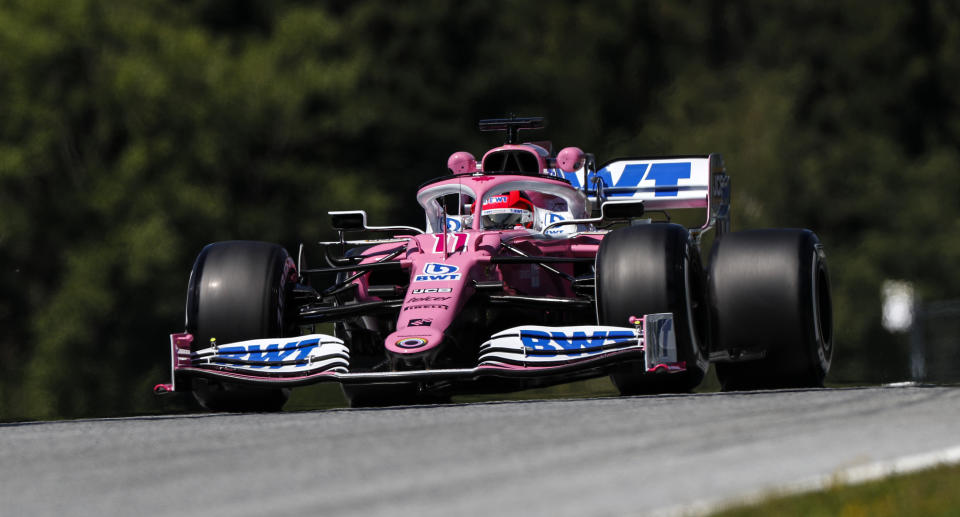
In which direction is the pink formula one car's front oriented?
toward the camera
